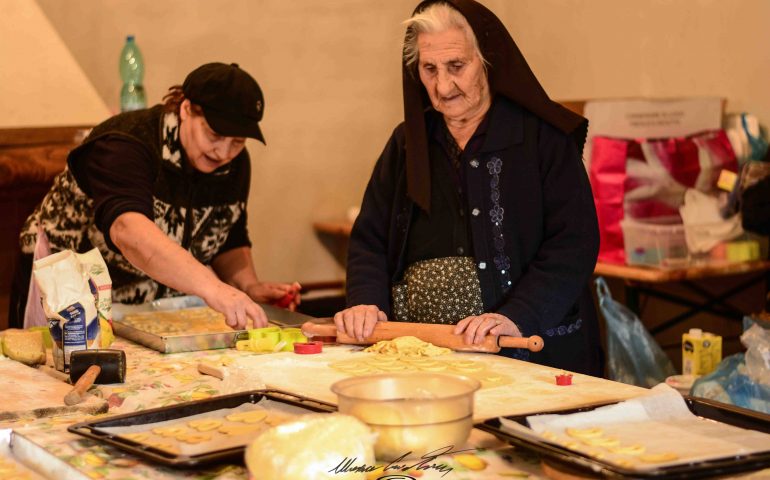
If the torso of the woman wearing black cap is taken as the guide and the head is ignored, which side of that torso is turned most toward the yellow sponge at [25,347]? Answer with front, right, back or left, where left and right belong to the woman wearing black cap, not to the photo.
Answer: right

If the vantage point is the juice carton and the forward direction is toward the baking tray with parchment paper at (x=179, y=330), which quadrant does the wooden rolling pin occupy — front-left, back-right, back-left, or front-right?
front-left

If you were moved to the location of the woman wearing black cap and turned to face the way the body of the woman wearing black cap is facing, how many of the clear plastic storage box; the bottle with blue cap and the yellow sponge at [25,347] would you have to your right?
1

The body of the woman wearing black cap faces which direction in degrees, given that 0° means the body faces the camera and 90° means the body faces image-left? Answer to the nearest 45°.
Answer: approximately 315°

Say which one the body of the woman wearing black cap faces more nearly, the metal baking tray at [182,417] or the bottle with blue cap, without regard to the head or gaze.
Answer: the metal baking tray

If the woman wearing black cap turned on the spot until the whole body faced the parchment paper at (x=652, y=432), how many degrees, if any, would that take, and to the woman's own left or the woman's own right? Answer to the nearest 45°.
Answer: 0° — they already face it

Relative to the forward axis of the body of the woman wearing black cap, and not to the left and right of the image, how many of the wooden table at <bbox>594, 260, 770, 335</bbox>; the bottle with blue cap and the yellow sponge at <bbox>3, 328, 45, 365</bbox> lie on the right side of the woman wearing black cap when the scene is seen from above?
1

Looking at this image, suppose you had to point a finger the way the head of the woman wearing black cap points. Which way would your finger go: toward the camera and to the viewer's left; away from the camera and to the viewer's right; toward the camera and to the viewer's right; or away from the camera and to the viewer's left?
toward the camera and to the viewer's right

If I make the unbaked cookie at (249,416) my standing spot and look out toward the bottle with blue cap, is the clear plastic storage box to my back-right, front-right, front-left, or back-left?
front-right

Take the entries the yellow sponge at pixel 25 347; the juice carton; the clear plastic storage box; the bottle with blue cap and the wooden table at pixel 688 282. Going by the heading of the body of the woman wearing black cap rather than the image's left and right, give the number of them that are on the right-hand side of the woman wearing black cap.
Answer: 1

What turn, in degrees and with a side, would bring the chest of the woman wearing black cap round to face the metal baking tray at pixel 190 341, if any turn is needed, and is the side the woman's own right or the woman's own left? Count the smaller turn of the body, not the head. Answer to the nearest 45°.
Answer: approximately 45° to the woman's own right

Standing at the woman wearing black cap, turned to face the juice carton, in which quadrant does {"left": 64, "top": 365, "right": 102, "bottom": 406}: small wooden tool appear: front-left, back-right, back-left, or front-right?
back-right

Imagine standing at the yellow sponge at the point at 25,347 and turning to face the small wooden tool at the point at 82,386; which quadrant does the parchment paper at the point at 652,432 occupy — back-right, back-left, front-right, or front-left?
front-left

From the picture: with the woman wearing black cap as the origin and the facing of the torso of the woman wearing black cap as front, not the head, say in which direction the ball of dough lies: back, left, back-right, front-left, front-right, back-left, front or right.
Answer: front-right

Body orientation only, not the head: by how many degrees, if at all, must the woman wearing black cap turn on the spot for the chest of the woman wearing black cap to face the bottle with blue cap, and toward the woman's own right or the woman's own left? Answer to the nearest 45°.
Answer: approximately 135° to the woman's own left

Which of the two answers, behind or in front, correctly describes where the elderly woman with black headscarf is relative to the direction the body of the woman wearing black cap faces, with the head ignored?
in front
